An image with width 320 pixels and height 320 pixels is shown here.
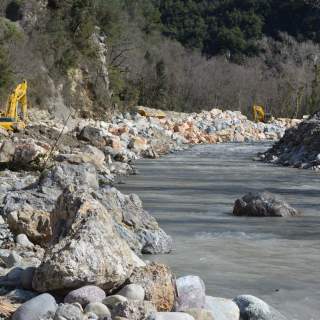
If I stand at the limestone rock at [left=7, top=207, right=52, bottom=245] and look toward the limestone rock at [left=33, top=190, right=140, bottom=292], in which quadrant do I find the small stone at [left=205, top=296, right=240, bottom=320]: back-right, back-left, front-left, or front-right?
front-left

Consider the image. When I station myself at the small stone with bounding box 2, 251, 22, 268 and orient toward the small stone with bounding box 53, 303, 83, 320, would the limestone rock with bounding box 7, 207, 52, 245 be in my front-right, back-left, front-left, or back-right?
back-left

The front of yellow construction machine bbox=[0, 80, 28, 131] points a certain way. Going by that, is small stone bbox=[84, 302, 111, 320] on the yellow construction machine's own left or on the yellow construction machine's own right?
on the yellow construction machine's own right

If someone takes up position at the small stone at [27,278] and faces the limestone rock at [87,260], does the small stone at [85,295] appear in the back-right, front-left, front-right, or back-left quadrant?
front-right

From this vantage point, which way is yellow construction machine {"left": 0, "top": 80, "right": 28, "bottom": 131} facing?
to the viewer's right

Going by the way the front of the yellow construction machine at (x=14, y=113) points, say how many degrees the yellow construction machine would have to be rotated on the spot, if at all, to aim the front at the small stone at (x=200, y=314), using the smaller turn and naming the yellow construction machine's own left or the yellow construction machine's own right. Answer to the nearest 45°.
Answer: approximately 90° to the yellow construction machine's own right

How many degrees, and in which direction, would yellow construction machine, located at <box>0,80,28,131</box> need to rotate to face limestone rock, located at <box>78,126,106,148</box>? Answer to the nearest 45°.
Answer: approximately 45° to its right

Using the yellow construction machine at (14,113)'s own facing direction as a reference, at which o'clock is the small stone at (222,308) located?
The small stone is roughly at 3 o'clock from the yellow construction machine.

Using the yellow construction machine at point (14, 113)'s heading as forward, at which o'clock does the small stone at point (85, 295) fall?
The small stone is roughly at 3 o'clock from the yellow construction machine.

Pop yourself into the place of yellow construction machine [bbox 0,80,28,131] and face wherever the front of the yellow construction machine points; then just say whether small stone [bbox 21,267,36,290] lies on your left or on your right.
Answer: on your right

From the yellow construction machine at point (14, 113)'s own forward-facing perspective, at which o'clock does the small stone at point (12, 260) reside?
The small stone is roughly at 3 o'clock from the yellow construction machine.
